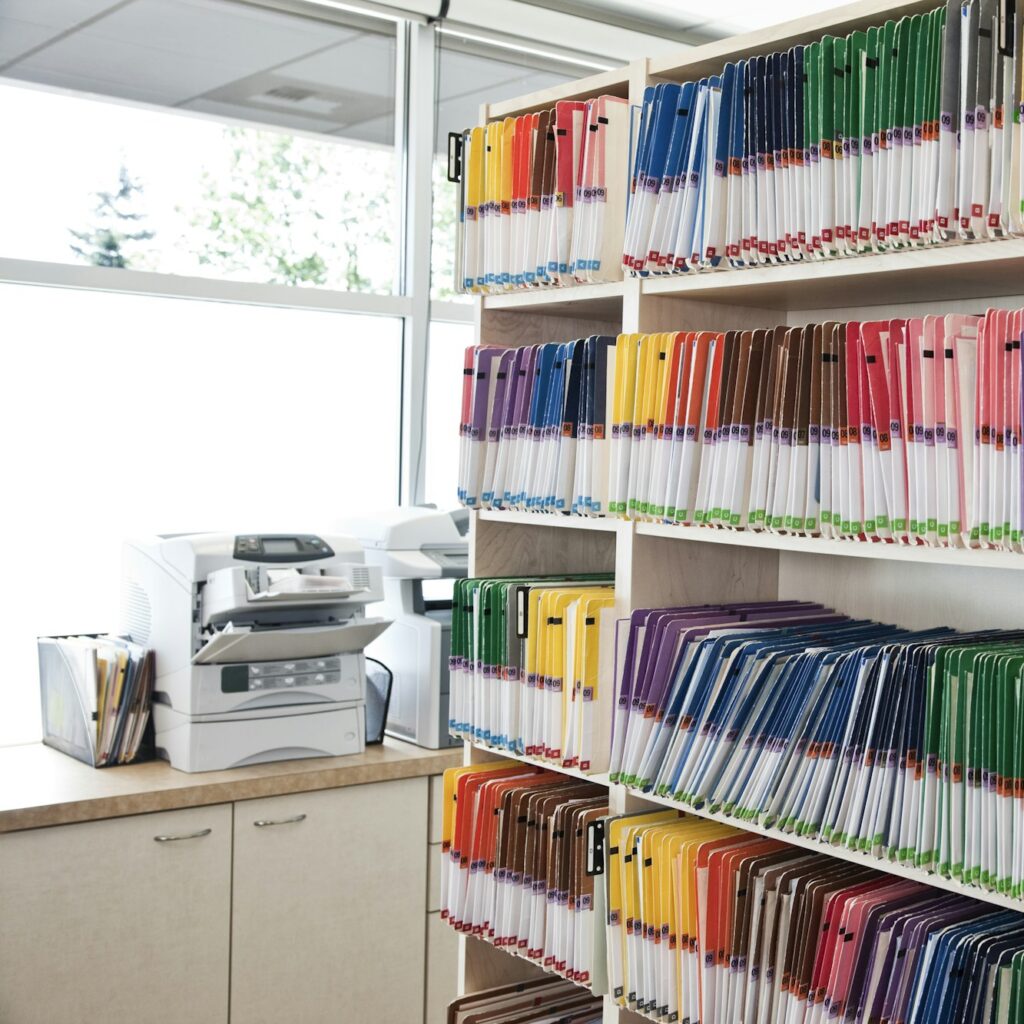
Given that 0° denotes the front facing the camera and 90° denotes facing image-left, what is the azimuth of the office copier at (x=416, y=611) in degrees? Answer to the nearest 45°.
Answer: approximately 315°

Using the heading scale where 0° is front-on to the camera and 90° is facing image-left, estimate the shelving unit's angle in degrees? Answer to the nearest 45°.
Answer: approximately 45°

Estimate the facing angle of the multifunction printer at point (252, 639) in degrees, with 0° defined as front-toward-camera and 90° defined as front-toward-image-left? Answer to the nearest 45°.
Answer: approximately 315°

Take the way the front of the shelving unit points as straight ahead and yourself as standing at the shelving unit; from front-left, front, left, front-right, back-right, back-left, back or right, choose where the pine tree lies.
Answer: right

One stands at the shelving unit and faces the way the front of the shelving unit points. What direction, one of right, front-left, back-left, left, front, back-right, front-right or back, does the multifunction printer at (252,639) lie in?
right

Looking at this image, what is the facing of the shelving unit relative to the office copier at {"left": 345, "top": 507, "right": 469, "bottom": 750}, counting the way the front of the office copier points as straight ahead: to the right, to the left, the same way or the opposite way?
to the right

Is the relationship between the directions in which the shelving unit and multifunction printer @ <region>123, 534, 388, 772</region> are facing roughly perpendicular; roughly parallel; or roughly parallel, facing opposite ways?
roughly perpendicular

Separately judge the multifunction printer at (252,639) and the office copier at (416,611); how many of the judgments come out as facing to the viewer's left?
0

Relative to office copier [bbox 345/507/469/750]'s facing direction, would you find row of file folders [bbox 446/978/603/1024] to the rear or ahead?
ahead
